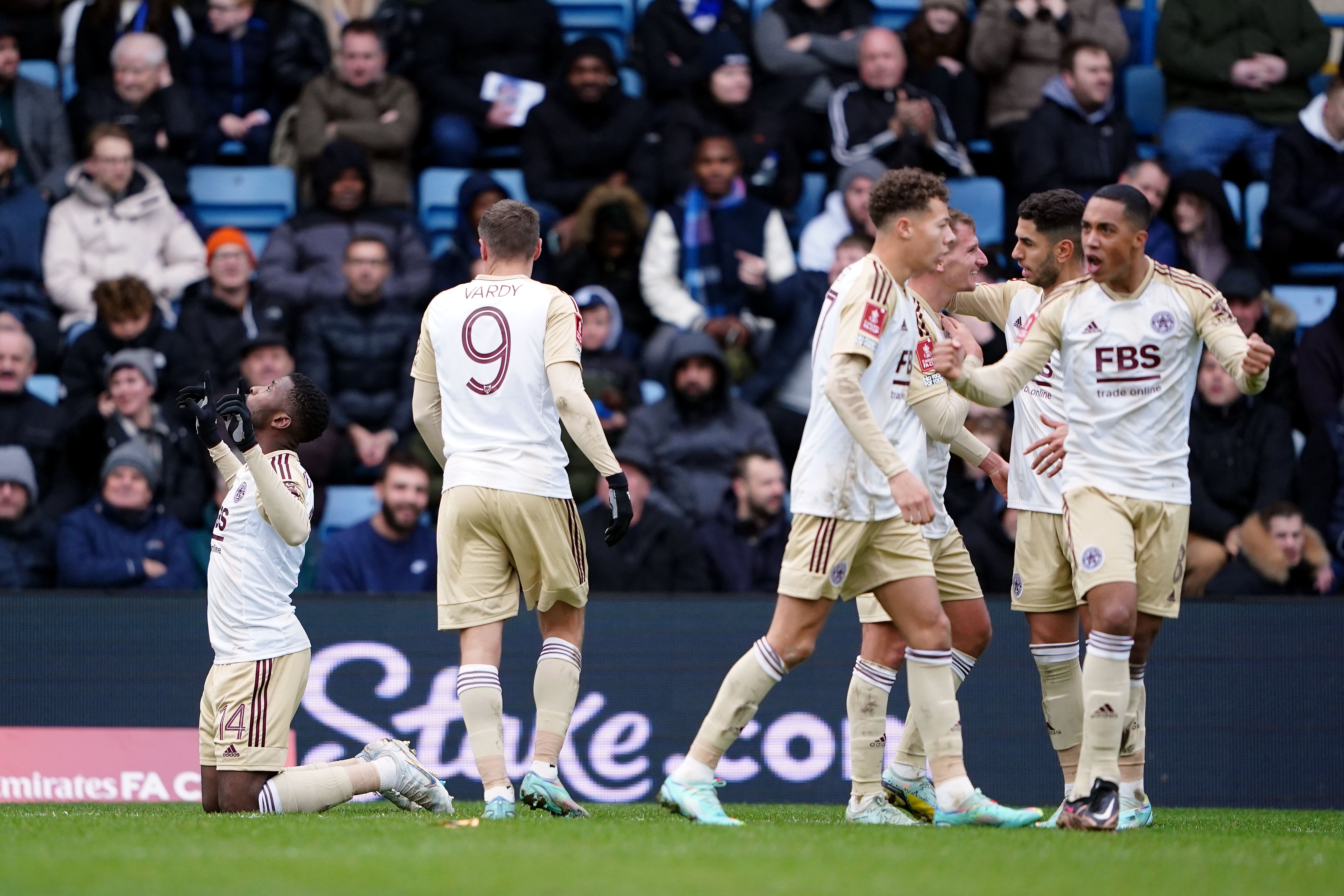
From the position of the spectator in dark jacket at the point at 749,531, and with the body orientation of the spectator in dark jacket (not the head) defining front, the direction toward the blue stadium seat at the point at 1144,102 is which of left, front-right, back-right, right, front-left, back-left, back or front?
left

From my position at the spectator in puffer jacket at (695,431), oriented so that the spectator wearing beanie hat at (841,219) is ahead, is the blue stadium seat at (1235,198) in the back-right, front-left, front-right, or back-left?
front-right

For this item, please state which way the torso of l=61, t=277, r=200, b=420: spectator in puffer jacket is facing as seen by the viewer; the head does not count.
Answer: toward the camera

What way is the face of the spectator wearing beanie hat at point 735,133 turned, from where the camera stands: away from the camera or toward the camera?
toward the camera

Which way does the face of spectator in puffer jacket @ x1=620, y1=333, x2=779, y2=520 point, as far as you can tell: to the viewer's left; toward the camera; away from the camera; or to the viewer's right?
toward the camera

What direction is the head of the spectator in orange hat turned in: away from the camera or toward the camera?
toward the camera

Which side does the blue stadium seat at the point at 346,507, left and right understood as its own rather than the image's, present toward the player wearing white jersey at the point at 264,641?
front

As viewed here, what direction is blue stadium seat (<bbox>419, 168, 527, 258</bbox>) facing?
toward the camera

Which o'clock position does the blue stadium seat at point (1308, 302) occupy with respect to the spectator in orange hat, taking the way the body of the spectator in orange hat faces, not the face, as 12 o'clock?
The blue stadium seat is roughly at 9 o'clock from the spectator in orange hat.

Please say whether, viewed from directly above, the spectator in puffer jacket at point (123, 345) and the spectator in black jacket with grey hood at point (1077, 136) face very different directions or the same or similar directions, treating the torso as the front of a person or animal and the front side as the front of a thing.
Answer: same or similar directions

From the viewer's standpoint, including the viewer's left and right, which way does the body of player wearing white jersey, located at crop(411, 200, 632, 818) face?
facing away from the viewer

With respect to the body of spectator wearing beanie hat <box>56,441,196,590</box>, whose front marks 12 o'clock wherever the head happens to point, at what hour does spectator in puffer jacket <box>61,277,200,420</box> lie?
The spectator in puffer jacket is roughly at 6 o'clock from the spectator wearing beanie hat.

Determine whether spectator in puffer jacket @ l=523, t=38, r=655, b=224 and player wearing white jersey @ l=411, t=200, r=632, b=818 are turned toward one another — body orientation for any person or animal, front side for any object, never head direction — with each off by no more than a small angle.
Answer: yes

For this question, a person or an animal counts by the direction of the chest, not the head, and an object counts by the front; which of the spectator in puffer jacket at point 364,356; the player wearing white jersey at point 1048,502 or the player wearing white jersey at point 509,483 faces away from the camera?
the player wearing white jersey at point 509,483

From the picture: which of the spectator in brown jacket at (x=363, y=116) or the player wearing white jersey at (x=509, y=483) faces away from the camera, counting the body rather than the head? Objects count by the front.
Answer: the player wearing white jersey

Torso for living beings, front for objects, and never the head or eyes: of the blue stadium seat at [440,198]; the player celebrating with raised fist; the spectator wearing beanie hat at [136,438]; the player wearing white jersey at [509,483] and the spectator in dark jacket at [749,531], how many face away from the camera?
1

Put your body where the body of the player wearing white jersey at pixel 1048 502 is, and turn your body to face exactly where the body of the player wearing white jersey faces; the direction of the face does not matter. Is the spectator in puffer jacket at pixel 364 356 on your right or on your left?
on your right

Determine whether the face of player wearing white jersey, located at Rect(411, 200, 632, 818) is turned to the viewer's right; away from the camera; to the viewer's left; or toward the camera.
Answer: away from the camera

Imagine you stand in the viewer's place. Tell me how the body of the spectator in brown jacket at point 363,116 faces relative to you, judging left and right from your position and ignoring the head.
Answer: facing the viewer
